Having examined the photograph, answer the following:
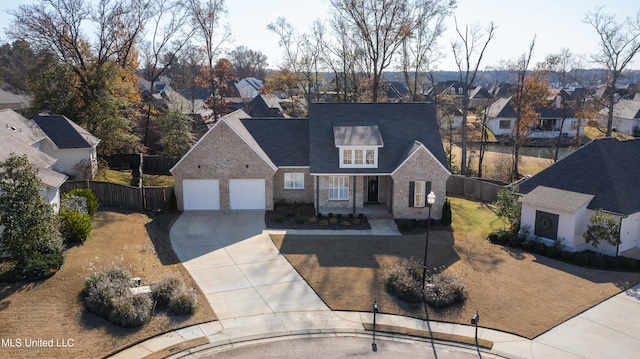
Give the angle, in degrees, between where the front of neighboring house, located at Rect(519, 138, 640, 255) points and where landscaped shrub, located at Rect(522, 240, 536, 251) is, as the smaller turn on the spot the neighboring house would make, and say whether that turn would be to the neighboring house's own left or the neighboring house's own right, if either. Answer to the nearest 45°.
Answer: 0° — it already faces it

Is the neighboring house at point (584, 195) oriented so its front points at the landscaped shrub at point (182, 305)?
yes

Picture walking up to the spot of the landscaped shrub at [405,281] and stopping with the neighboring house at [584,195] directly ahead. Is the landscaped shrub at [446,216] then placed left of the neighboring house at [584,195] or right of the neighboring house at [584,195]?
left

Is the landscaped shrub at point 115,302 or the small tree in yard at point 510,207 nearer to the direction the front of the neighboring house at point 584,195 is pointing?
the landscaped shrub

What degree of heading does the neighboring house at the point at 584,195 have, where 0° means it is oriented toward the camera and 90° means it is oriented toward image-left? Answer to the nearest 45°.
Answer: approximately 45°

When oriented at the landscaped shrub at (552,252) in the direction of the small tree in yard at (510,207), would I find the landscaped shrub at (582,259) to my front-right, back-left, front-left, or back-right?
back-right

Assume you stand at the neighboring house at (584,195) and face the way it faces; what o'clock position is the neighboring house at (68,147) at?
the neighboring house at (68,147) is roughly at 1 o'clock from the neighboring house at (584,195).

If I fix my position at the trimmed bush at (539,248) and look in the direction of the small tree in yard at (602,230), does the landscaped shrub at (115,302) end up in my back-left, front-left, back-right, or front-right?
back-right

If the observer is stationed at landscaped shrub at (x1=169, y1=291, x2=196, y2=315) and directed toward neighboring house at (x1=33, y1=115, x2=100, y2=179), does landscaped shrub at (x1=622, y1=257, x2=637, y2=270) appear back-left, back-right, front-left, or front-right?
back-right

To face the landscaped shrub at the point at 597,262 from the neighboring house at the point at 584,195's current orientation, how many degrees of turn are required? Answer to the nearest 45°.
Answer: approximately 45° to its left
